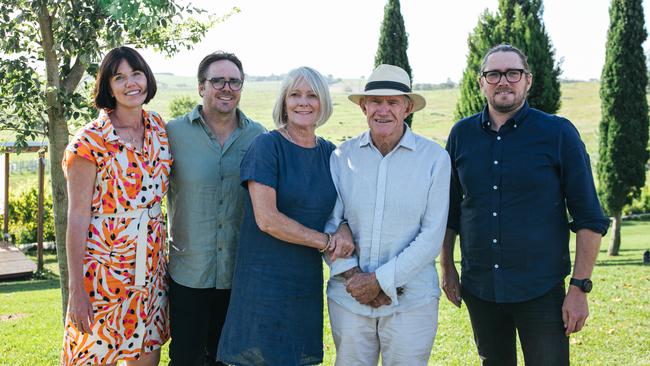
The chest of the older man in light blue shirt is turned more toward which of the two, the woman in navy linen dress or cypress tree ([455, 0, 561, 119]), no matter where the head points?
the woman in navy linen dress

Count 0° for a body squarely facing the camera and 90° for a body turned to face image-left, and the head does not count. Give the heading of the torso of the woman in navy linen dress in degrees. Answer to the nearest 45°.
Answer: approximately 315°

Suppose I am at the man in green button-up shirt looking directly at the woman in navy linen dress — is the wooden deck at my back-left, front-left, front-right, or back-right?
back-left

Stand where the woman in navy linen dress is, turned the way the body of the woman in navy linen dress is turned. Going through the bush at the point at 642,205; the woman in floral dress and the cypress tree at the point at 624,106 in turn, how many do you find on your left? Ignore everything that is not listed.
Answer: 2

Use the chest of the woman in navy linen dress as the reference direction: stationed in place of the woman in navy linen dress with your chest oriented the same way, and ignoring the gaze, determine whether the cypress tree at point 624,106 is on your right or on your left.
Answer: on your left

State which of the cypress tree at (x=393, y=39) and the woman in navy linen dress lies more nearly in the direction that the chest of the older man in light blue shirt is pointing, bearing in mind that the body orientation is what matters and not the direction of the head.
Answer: the woman in navy linen dress

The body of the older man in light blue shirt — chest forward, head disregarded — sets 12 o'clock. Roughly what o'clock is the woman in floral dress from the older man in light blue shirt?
The woman in floral dress is roughly at 3 o'clock from the older man in light blue shirt.

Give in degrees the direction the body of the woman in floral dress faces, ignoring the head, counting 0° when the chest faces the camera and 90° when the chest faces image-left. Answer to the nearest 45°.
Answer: approximately 315°

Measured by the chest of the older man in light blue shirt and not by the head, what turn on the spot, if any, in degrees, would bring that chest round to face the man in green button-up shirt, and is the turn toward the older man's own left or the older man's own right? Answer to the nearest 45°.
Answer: approximately 90° to the older man's own right

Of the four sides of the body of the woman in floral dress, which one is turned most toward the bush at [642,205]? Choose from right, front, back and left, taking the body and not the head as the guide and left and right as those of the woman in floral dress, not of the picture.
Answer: left
